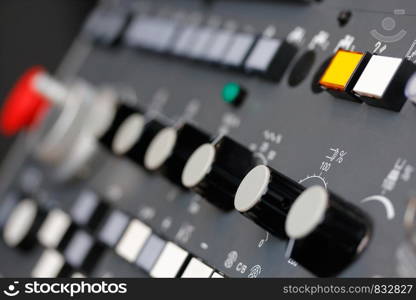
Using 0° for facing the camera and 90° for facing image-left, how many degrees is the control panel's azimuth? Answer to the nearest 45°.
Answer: approximately 45°
